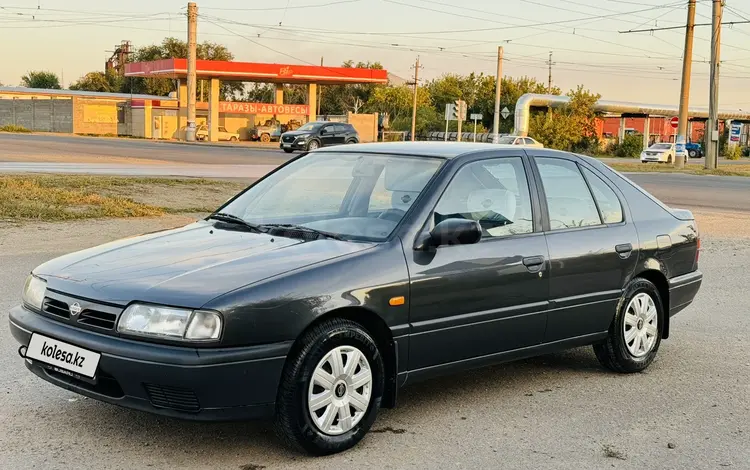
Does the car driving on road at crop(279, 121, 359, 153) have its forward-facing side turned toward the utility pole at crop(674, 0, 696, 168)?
no

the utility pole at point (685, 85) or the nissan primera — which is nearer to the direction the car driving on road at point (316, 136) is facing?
the nissan primera

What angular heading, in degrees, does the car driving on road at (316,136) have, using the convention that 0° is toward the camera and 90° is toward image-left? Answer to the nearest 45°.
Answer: approximately 45°

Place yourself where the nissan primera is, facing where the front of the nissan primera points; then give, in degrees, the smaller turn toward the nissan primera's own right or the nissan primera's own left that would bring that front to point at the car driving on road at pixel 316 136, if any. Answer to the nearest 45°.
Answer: approximately 135° to the nissan primera's own right

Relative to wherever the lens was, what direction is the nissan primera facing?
facing the viewer and to the left of the viewer

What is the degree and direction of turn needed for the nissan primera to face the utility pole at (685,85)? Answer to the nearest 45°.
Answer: approximately 135° to its right

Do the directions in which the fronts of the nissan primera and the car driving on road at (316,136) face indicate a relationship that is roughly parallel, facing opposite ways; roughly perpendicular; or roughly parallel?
roughly parallel

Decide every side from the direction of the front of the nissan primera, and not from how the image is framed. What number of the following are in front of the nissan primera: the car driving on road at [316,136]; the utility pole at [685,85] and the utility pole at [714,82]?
0

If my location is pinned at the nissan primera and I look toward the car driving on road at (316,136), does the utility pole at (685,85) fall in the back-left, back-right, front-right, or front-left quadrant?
front-right

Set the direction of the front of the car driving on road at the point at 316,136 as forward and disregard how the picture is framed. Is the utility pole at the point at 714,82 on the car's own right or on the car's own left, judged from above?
on the car's own left

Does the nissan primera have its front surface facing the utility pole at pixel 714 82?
no

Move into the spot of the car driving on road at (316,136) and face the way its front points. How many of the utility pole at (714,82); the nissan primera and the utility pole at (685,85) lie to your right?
0

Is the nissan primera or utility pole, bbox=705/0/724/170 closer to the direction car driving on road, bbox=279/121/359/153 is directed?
the nissan primera

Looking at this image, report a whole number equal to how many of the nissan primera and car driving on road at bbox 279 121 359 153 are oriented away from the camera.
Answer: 0
